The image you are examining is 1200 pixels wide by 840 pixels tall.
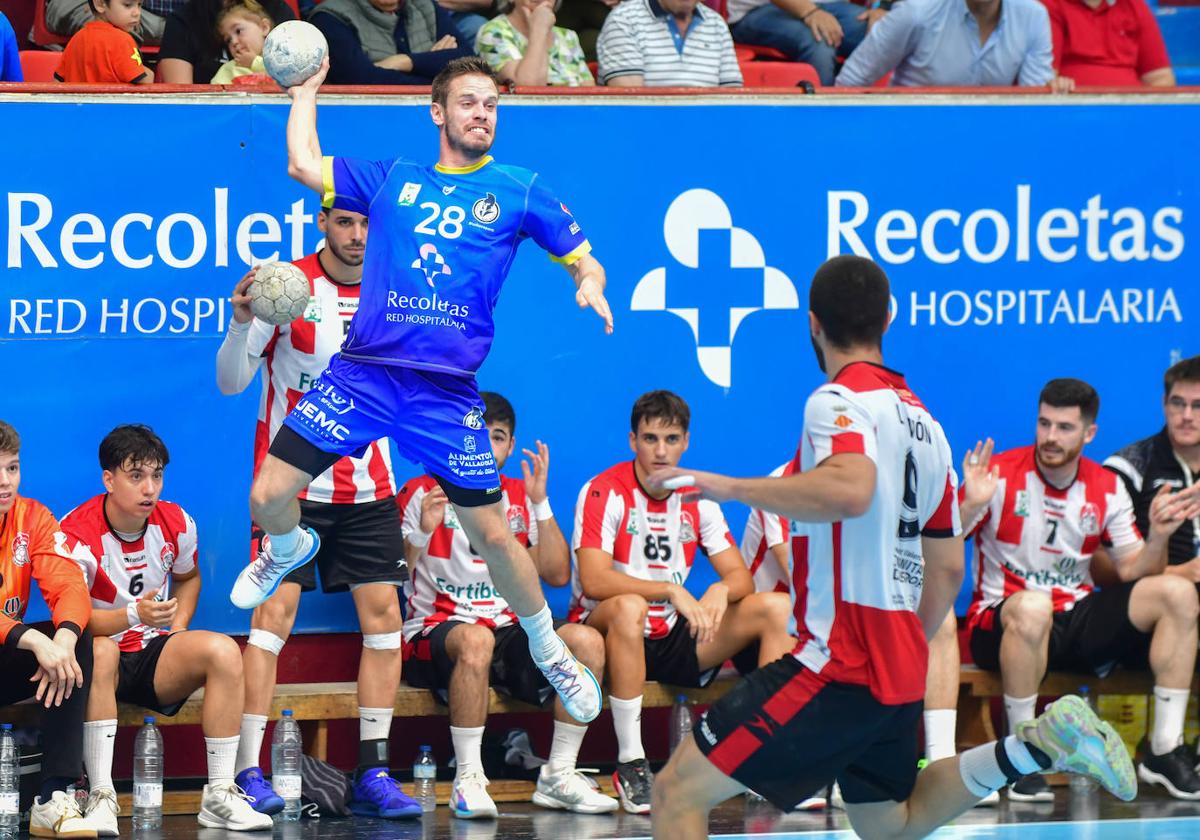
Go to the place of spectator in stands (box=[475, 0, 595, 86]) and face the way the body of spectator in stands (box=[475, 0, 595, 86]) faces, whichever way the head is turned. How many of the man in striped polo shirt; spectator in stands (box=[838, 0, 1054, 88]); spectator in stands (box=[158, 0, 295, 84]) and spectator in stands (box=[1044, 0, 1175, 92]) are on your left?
3

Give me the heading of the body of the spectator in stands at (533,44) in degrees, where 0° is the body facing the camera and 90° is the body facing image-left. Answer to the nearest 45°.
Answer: approximately 0°

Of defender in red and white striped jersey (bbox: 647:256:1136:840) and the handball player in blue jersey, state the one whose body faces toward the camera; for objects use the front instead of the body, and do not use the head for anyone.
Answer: the handball player in blue jersey

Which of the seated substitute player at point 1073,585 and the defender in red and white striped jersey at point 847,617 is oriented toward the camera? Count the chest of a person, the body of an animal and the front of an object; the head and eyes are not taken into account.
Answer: the seated substitute player

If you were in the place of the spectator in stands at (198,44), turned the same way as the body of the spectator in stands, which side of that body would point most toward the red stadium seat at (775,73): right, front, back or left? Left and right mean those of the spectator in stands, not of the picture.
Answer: left

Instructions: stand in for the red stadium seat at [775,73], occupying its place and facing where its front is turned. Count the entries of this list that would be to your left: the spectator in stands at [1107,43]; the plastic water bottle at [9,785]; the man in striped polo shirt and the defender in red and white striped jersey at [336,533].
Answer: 1

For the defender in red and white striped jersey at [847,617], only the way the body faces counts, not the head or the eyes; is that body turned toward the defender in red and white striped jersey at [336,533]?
yes

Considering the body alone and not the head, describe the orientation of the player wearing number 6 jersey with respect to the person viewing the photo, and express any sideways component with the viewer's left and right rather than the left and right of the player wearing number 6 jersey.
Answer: facing the viewer and to the right of the viewer

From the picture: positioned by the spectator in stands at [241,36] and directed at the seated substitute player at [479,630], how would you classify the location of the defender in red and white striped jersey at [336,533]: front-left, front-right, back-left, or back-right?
front-right

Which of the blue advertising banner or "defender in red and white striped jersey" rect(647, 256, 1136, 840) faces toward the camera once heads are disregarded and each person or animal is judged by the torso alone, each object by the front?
the blue advertising banner

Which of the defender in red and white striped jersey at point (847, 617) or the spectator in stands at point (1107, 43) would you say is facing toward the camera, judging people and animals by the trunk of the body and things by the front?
the spectator in stands

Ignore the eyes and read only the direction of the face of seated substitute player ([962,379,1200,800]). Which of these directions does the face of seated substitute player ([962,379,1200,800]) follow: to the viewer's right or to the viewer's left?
to the viewer's left

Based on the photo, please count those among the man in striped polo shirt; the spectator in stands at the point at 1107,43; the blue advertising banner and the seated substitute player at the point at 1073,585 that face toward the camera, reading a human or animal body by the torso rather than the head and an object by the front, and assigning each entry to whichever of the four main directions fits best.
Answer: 4

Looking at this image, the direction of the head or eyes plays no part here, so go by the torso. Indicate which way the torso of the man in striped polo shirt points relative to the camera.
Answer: toward the camera

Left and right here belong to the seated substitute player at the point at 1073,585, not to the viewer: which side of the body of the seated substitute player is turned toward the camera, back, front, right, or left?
front

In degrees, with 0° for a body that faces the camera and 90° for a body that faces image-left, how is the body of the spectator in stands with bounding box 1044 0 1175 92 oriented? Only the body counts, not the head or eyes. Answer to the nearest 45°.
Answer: approximately 0°
